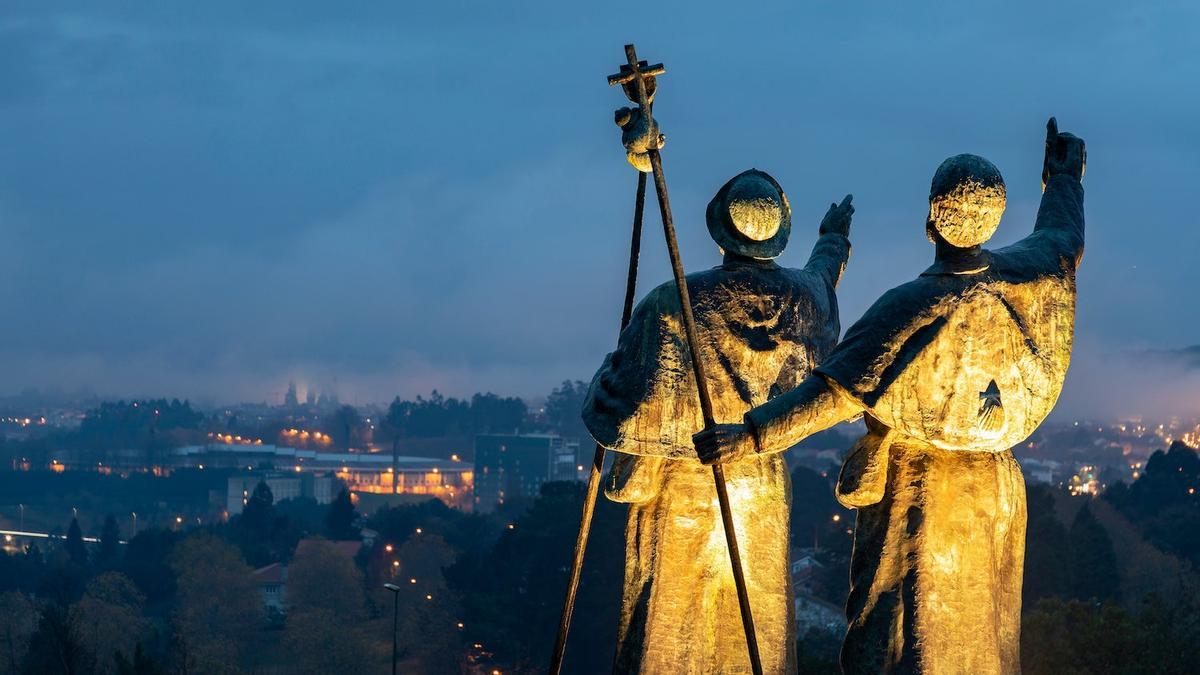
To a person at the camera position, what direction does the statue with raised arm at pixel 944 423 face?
facing away from the viewer

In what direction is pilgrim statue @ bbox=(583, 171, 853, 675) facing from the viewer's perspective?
away from the camera

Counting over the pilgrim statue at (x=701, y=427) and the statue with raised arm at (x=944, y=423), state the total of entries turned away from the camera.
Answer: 2

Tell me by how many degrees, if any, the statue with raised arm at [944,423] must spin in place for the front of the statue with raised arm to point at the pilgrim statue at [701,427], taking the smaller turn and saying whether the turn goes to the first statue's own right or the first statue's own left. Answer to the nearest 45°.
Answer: approximately 45° to the first statue's own left

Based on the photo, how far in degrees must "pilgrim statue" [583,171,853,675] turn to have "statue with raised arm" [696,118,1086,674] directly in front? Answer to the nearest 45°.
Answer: approximately 135° to its right
